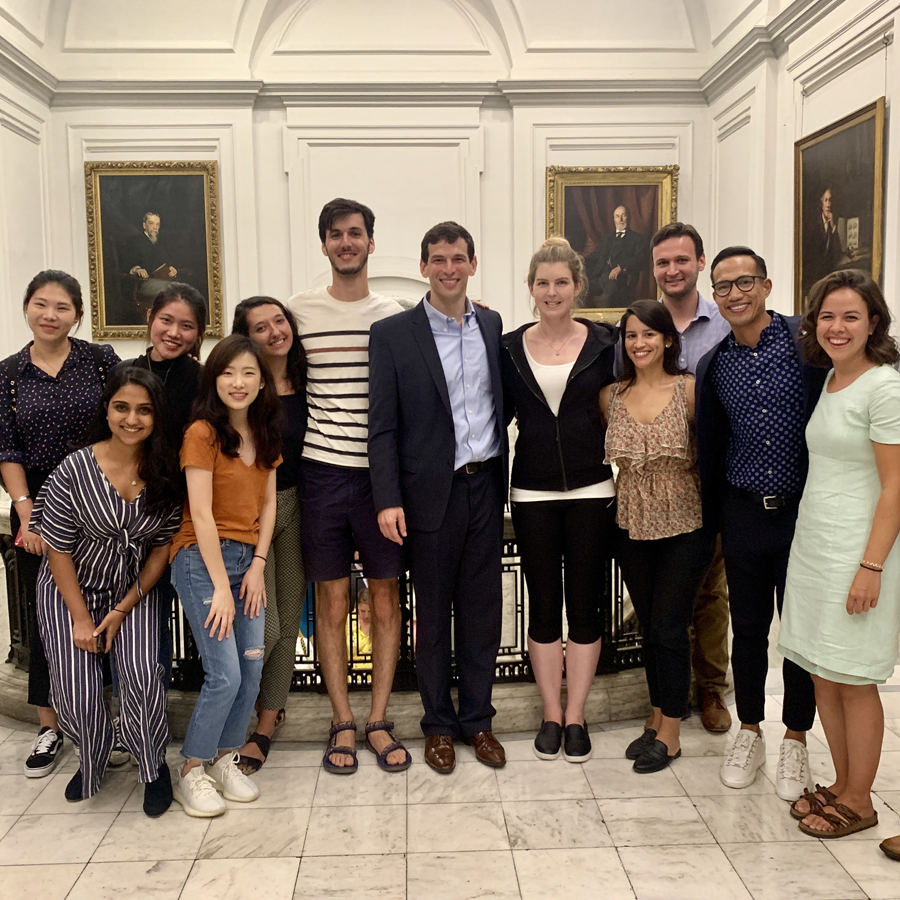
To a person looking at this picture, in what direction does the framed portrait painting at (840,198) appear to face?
facing the viewer and to the left of the viewer

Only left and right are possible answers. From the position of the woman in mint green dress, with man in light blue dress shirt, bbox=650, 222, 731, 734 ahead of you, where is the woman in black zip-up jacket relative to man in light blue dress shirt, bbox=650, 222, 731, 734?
left

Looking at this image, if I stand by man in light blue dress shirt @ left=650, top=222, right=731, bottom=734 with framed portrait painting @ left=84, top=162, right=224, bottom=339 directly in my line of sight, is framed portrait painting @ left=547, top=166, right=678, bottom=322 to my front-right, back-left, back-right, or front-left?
front-right

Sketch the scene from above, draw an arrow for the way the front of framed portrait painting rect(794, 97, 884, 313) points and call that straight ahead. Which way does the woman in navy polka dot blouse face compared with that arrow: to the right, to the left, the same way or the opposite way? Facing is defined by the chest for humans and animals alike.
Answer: to the left

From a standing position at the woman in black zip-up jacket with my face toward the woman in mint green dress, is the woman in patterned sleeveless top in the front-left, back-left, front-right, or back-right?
front-left

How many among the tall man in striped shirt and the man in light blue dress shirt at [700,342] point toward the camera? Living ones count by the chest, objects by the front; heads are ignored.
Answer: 2

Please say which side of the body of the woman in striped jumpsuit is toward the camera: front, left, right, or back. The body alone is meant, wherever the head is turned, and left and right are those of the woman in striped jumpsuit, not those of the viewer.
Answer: front

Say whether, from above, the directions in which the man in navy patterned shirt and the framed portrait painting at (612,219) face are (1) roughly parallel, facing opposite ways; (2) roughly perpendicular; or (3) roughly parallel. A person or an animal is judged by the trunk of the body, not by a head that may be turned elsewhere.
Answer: roughly parallel

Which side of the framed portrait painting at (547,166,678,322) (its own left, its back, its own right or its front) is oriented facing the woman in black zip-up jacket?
front

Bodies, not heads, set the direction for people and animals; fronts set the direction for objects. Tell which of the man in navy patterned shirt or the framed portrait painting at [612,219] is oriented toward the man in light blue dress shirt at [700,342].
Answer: the framed portrait painting

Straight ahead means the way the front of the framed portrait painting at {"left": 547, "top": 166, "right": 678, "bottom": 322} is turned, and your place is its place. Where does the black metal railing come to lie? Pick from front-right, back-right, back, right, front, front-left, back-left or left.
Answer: front

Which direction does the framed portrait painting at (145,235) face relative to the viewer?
toward the camera

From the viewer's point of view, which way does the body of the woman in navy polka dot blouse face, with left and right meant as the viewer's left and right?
facing the viewer

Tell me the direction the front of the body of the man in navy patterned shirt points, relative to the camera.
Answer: toward the camera

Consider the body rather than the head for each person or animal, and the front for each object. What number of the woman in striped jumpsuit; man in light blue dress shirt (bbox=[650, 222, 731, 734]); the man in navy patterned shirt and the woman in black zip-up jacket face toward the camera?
4

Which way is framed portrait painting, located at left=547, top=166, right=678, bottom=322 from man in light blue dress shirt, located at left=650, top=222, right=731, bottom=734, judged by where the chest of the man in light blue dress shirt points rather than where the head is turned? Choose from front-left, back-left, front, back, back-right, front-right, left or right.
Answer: back

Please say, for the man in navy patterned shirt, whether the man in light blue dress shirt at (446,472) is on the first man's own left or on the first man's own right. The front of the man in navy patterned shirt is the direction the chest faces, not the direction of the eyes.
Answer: on the first man's own right

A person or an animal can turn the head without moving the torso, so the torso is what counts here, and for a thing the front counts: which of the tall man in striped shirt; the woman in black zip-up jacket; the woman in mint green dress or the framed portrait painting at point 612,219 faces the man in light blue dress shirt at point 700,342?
the framed portrait painting
